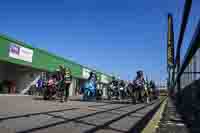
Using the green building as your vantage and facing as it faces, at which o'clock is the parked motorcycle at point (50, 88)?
The parked motorcycle is roughly at 1 o'clock from the green building.

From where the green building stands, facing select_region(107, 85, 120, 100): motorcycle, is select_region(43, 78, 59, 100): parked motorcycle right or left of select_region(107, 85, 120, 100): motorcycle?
right

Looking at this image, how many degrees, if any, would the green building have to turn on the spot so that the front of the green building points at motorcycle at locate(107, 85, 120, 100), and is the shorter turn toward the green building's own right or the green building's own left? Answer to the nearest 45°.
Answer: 0° — it already faces it

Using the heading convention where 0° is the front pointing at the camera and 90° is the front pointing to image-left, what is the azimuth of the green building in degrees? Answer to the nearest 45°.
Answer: approximately 315°
